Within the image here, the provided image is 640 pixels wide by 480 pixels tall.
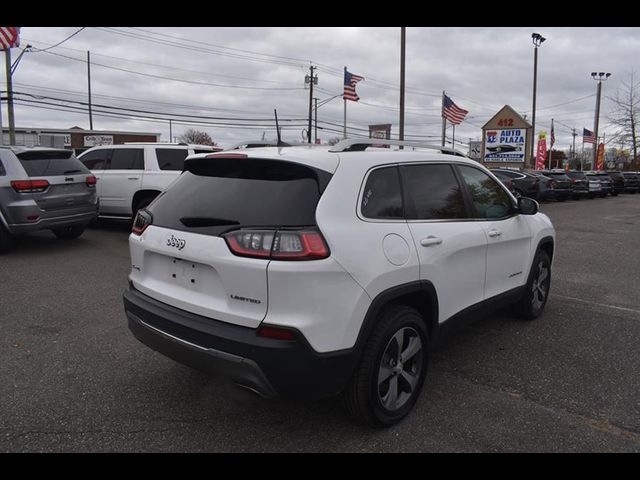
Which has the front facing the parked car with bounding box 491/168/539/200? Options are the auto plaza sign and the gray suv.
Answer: the auto plaza sign

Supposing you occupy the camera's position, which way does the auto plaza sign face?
facing the viewer

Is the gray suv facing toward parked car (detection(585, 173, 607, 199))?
no

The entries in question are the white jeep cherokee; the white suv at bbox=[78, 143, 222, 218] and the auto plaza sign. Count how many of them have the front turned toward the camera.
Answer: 1

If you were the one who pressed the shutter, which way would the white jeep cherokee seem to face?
facing away from the viewer and to the right of the viewer

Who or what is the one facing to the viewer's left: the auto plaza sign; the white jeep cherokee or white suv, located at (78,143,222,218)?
the white suv

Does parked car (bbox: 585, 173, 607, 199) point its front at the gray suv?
no

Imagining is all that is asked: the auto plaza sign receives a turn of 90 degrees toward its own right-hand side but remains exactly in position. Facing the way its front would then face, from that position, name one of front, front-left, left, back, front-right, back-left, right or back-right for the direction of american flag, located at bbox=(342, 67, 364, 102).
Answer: front-left

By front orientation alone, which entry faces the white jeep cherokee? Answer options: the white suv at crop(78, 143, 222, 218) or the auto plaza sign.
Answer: the auto plaza sign

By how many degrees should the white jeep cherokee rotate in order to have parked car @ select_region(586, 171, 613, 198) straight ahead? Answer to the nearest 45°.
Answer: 0° — it already faces it

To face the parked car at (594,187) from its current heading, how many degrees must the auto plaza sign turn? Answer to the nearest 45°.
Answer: approximately 45° to its left

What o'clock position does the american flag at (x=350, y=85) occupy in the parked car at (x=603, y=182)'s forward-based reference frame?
The american flag is roughly at 3 o'clock from the parked car.

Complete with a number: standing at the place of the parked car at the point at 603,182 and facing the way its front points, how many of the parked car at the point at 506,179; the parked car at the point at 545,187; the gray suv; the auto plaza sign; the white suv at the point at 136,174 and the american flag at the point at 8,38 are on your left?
0

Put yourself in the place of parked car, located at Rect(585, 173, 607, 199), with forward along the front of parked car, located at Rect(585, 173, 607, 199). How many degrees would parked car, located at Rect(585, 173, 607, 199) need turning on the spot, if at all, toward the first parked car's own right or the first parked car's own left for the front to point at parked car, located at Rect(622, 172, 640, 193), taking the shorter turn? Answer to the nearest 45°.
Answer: approximately 135° to the first parked car's own left

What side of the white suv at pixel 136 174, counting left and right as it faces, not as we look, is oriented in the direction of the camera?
left

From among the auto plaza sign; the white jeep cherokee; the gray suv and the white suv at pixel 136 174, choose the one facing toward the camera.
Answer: the auto plaza sign

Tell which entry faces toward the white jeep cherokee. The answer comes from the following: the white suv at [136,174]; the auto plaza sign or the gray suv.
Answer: the auto plaza sign
